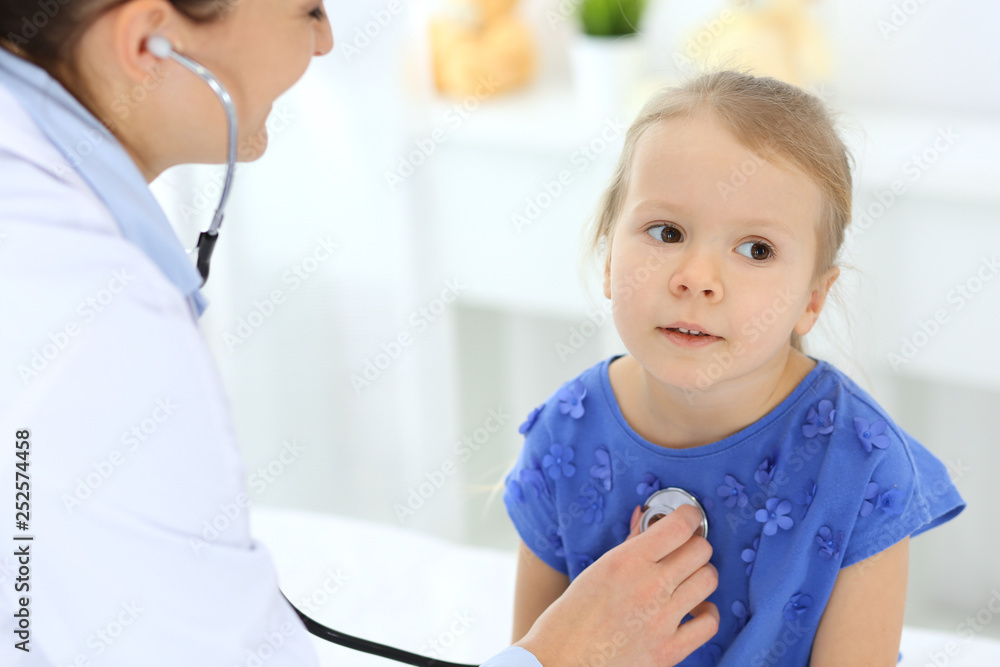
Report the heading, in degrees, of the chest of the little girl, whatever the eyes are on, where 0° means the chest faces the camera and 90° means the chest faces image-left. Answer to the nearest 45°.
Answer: approximately 0°

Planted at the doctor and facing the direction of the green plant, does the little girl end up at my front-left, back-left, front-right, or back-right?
front-right

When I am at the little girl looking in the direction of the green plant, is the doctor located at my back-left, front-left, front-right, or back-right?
back-left

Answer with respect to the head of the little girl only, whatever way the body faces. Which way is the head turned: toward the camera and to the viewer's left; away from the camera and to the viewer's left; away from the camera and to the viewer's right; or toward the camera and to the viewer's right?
toward the camera and to the viewer's left

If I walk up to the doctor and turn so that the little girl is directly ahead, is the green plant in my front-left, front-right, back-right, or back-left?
front-left

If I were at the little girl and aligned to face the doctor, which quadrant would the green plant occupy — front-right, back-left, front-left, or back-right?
back-right

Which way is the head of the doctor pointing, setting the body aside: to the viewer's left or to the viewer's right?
to the viewer's right

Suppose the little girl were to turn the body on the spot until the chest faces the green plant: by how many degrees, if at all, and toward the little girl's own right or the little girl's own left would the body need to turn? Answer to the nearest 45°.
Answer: approximately 180°
